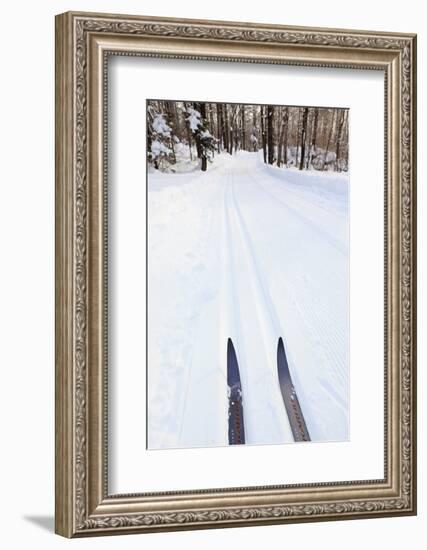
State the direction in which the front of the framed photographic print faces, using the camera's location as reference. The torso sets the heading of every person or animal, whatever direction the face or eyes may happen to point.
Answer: facing the viewer and to the right of the viewer
